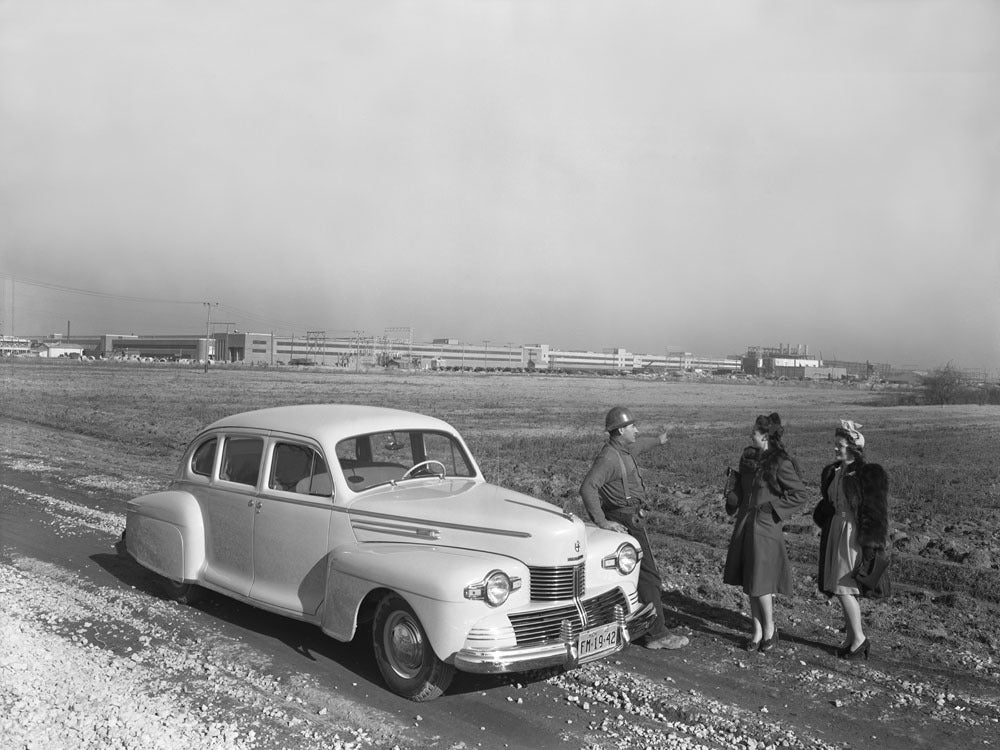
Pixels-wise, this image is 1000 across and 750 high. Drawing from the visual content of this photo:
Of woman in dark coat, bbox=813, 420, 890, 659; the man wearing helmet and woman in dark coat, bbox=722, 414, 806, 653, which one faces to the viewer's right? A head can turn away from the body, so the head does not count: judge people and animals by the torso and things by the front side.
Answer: the man wearing helmet

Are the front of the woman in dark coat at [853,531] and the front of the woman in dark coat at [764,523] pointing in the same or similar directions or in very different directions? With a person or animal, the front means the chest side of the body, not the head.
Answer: same or similar directions

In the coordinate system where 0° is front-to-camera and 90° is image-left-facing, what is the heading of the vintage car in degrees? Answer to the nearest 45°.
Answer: approximately 315°

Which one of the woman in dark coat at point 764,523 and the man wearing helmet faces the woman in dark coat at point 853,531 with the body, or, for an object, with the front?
the man wearing helmet

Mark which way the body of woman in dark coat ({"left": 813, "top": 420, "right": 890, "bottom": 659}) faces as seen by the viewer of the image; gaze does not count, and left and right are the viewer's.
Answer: facing the viewer and to the left of the viewer

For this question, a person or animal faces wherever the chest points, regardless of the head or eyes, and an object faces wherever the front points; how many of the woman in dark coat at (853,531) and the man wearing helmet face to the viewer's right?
1

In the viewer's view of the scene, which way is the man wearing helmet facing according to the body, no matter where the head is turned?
to the viewer's right

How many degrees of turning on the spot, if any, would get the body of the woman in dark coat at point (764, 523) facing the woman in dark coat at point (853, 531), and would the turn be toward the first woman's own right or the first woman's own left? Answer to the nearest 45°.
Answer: approximately 135° to the first woman's own left

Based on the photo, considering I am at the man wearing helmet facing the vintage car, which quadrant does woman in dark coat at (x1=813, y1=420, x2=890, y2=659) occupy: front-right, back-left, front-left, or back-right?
back-left

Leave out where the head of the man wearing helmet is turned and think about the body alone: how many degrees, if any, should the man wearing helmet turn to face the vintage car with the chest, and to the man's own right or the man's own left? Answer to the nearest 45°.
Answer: approximately 135° to the man's own right

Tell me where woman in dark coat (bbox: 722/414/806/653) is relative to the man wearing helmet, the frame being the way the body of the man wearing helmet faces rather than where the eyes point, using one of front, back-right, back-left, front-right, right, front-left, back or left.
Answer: front

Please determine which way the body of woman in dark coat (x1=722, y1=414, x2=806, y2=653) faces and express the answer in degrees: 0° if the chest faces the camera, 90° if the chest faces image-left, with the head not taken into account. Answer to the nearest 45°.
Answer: approximately 45°

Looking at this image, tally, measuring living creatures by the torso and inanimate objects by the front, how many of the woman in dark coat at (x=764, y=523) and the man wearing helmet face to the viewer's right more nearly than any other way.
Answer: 1

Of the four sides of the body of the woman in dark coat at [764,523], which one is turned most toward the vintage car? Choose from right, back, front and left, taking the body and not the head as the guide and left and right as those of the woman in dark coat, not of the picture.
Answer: front
